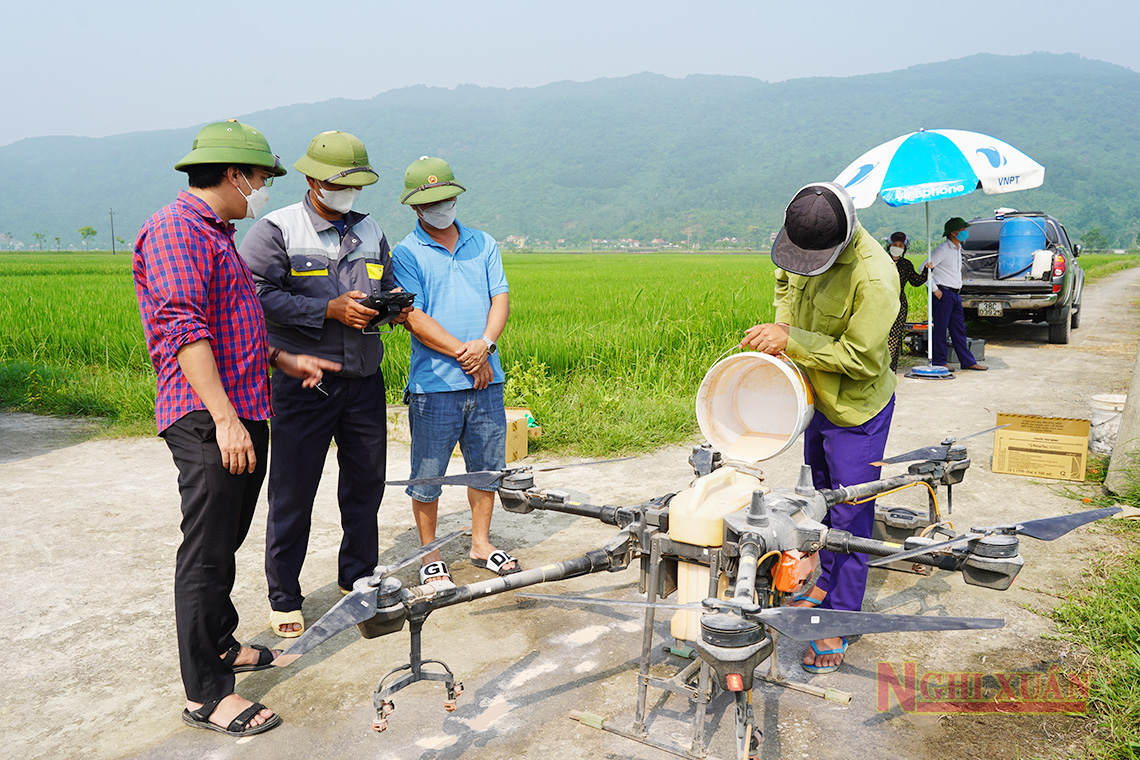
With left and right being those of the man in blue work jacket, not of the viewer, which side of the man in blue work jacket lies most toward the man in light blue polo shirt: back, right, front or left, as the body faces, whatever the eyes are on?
left

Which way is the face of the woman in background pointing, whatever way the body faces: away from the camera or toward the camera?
toward the camera

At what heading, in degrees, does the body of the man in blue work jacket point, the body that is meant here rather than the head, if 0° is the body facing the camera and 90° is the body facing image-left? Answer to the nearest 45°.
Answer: approximately 315°

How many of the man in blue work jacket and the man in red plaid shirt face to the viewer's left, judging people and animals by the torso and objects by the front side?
0

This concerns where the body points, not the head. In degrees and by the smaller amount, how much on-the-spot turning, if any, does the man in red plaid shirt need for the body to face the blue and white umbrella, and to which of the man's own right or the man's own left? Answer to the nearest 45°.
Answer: approximately 45° to the man's own left

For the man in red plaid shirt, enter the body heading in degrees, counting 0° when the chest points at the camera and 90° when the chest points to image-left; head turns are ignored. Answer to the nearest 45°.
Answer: approximately 270°

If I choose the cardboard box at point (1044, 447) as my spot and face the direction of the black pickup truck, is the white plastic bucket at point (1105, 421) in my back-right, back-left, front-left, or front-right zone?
front-right

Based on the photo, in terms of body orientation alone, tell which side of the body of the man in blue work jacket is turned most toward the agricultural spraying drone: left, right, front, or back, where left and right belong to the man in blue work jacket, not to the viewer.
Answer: front

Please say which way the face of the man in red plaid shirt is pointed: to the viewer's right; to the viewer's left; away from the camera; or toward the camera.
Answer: to the viewer's right

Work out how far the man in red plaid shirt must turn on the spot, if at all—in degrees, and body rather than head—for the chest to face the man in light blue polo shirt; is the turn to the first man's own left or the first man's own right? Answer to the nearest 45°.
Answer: approximately 45° to the first man's own left
